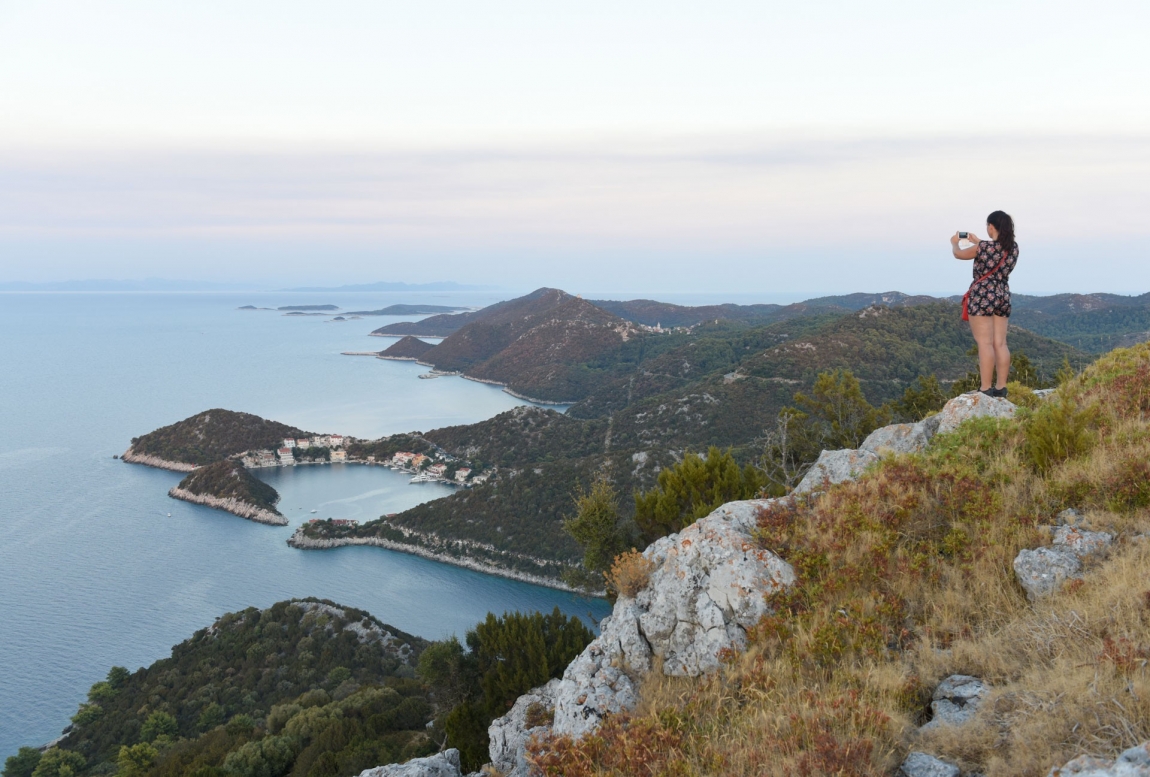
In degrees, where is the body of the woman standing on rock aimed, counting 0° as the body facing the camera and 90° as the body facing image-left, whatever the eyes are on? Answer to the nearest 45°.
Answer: approximately 135°

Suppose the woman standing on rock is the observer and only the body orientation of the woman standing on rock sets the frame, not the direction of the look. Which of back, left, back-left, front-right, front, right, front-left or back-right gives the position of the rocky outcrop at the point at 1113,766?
back-left

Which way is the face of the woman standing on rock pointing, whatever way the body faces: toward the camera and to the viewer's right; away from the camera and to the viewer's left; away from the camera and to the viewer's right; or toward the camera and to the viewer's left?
away from the camera and to the viewer's left

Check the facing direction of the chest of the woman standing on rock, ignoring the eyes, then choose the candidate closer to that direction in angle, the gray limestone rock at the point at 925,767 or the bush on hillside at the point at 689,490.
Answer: the bush on hillside

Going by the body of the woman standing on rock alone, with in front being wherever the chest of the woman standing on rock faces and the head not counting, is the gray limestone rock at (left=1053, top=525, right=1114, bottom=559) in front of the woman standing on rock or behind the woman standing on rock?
behind

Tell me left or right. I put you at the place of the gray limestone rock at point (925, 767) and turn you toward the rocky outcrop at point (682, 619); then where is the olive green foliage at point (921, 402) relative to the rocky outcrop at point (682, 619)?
right

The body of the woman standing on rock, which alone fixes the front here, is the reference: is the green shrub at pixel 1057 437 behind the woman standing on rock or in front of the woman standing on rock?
behind

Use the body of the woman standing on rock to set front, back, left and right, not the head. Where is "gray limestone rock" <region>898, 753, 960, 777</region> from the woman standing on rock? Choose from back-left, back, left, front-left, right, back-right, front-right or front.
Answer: back-left

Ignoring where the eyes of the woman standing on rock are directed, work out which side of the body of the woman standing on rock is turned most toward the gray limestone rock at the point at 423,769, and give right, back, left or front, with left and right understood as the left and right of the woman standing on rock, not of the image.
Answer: left

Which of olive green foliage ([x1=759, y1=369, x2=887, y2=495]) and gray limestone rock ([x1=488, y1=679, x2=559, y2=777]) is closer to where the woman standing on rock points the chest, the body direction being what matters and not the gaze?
the olive green foliage
